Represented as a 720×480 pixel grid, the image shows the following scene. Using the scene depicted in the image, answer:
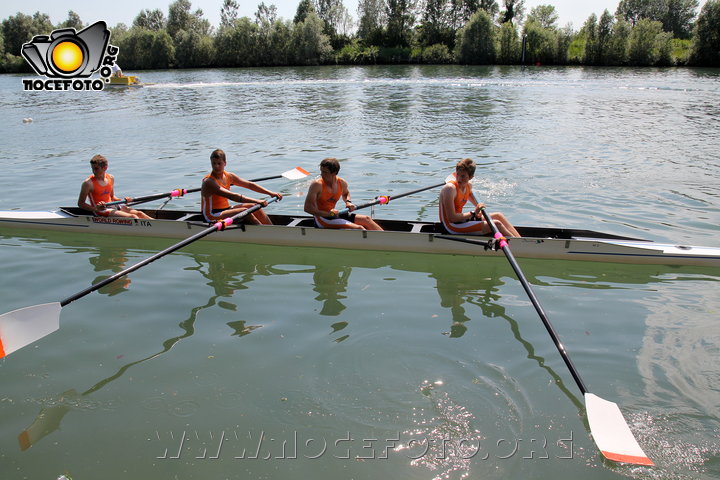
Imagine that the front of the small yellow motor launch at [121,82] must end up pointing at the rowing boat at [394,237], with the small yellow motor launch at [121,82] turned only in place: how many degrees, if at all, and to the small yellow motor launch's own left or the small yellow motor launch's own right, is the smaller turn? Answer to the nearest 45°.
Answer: approximately 90° to the small yellow motor launch's own left

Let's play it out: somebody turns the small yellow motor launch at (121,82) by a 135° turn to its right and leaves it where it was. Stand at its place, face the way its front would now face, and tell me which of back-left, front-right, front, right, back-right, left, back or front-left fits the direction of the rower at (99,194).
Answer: back-right

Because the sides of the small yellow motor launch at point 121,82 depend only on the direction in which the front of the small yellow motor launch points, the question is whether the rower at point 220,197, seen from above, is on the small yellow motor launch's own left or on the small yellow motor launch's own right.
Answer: on the small yellow motor launch's own left

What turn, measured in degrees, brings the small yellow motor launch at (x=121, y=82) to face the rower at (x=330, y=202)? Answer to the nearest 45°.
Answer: approximately 90° to its left

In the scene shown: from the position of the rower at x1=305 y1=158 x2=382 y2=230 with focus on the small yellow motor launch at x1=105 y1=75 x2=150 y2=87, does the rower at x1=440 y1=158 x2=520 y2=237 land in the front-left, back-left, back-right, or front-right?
back-right

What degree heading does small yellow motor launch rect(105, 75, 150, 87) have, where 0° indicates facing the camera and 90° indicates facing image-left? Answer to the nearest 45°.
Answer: approximately 90°
